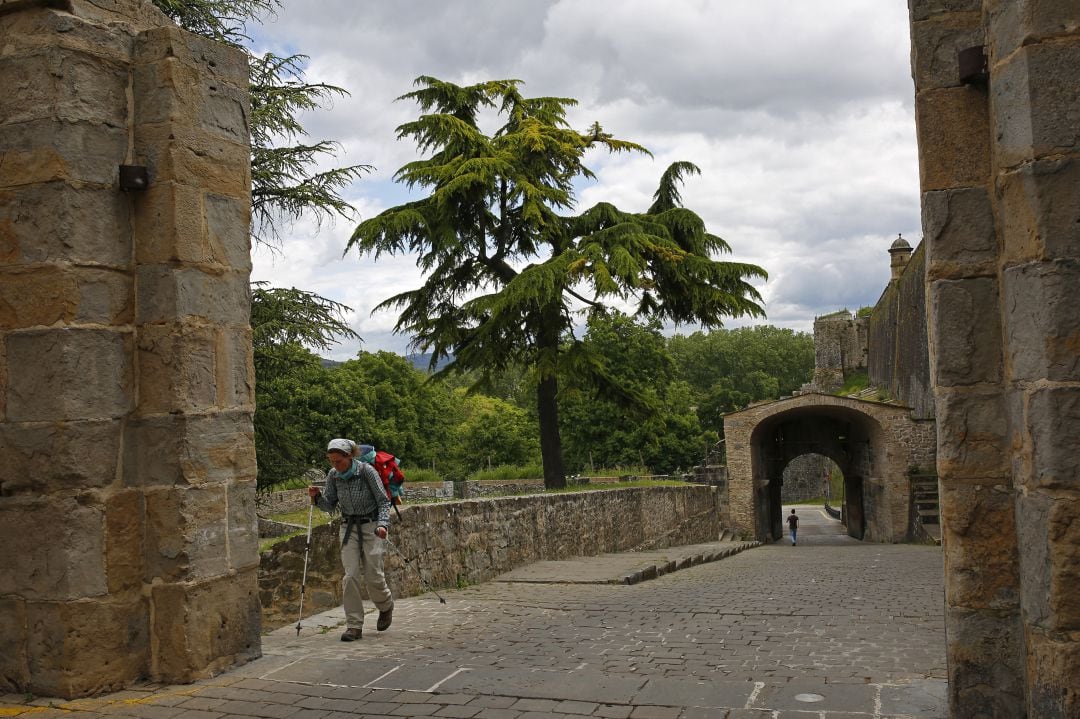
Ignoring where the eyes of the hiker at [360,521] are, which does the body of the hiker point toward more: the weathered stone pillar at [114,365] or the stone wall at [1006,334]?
the weathered stone pillar

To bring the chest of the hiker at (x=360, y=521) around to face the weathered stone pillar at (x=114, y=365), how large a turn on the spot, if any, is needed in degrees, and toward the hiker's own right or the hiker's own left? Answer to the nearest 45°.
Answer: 0° — they already face it

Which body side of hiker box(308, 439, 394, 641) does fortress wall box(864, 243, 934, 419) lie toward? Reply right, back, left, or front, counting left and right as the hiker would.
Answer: back

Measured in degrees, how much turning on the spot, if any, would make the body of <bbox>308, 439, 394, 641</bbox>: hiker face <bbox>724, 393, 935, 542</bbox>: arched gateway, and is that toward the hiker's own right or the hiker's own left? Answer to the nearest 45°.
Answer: approximately 180°

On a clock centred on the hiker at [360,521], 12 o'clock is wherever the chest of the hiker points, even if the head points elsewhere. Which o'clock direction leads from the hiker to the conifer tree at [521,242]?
The conifer tree is roughly at 5 o'clock from the hiker.

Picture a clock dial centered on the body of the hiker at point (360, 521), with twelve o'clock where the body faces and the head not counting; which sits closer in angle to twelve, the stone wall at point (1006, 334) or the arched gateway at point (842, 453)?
the stone wall
